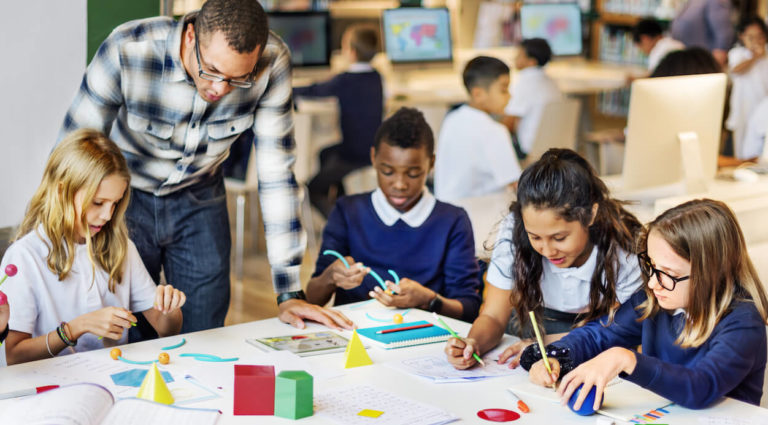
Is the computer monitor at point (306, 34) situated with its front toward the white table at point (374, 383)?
yes

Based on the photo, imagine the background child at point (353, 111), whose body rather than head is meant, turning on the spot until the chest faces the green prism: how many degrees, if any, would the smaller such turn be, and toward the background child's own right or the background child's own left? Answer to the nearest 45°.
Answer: approximately 135° to the background child's own left

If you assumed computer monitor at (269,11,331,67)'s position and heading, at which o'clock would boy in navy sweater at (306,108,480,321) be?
The boy in navy sweater is roughly at 12 o'clock from the computer monitor.

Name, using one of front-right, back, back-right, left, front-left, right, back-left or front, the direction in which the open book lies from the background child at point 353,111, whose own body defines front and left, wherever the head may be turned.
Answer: back-left

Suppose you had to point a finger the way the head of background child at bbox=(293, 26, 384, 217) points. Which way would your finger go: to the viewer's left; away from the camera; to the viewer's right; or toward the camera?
away from the camera

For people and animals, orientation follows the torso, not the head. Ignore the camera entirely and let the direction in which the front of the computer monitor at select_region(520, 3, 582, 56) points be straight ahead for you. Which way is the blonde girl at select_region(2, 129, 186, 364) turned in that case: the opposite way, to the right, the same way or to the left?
to the left

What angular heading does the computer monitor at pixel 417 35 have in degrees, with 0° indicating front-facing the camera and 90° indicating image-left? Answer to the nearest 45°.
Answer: approximately 0°

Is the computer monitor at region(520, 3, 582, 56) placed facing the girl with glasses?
yes

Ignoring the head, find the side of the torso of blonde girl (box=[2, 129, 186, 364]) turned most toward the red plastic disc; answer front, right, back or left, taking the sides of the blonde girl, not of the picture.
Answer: front

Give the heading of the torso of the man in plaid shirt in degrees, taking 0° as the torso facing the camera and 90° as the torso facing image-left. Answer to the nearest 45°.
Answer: approximately 315°

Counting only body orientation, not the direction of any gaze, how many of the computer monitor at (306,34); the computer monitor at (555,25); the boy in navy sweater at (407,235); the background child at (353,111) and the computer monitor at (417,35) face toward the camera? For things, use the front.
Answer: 4

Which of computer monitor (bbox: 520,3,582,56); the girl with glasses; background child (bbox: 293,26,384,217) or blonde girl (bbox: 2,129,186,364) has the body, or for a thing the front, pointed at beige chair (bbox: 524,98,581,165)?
the computer monitor

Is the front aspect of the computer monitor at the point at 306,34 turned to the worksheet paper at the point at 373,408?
yes
